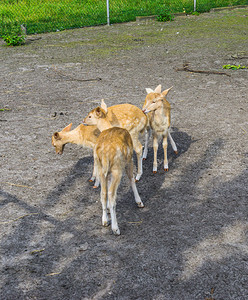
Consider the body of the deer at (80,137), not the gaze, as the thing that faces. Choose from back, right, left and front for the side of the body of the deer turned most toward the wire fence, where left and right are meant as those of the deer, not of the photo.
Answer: right

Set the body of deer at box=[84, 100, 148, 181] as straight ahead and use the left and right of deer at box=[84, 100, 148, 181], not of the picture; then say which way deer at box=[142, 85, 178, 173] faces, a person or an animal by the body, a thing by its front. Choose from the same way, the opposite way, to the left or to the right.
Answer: to the left

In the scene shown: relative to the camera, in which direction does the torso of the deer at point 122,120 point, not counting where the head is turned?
to the viewer's left

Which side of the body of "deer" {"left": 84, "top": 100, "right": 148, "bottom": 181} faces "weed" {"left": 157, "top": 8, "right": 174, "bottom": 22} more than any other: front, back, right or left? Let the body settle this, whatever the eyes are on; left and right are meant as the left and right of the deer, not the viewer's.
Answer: right

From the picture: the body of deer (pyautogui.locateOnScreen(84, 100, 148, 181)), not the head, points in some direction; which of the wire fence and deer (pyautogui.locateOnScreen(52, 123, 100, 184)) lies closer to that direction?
the deer

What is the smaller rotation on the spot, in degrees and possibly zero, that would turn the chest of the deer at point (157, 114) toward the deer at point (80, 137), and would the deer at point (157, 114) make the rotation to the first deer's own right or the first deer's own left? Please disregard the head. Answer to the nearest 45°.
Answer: approximately 90° to the first deer's own right

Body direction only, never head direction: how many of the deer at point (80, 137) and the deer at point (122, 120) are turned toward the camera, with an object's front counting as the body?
0

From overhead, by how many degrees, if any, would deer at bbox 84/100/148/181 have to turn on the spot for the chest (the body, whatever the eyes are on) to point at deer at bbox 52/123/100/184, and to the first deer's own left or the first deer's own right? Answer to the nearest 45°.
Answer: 0° — it already faces it

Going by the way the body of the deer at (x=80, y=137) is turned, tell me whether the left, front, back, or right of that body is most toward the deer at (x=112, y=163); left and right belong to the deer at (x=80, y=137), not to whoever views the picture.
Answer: left

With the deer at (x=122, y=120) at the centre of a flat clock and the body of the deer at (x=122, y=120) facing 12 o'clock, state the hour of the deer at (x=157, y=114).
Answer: the deer at (x=157, y=114) is roughly at 5 o'clock from the deer at (x=122, y=120).
